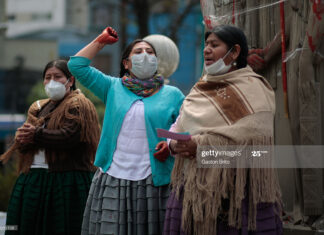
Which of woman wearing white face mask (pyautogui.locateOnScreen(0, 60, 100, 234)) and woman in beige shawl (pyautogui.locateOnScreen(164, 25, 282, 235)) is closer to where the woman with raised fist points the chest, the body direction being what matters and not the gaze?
the woman in beige shawl

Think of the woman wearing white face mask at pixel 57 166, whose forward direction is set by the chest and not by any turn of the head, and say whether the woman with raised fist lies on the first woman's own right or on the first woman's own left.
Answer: on the first woman's own left

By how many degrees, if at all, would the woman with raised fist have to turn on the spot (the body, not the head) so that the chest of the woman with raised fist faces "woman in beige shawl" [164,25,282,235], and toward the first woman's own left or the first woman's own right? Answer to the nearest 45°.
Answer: approximately 45° to the first woman's own left

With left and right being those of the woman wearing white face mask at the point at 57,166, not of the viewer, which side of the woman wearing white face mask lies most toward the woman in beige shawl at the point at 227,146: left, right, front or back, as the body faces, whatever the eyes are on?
left

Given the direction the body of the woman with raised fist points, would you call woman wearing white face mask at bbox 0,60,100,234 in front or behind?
behind
